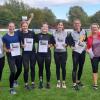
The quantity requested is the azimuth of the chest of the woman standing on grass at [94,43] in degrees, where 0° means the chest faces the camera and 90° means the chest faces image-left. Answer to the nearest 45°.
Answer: approximately 0°

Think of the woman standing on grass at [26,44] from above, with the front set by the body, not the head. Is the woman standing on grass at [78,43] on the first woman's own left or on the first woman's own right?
on the first woman's own left

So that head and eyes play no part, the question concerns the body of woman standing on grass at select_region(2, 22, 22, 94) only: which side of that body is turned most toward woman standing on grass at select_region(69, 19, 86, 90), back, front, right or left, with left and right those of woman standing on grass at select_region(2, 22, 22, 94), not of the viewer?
left

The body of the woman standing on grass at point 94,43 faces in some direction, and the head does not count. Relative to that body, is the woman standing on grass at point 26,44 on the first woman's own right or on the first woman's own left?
on the first woman's own right

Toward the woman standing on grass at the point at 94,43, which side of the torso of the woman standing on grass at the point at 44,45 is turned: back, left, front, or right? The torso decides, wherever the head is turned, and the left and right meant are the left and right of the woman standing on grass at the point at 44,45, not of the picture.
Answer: left
